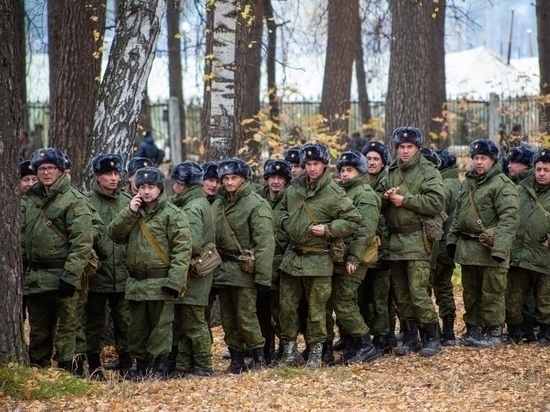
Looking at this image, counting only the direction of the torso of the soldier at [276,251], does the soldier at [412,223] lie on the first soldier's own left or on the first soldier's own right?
on the first soldier's own left

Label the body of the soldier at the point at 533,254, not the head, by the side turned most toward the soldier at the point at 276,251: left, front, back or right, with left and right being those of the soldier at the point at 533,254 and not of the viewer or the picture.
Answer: right

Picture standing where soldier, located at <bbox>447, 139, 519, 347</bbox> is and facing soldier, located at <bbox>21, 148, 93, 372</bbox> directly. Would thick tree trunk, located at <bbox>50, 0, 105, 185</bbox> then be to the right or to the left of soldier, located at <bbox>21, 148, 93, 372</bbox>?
right

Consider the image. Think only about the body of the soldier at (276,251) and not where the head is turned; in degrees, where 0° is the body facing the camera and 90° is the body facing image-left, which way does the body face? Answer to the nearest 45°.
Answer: approximately 0°

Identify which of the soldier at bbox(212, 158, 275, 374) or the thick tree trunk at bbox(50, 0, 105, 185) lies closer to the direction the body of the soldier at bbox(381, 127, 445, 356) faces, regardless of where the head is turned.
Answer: the soldier

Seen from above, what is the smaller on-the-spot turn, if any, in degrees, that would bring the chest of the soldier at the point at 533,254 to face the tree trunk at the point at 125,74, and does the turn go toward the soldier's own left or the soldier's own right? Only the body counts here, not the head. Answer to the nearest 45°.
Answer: approximately 90° to the soldier's own right

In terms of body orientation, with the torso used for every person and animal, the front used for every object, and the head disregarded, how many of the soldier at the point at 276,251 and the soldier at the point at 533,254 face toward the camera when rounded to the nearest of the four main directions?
2

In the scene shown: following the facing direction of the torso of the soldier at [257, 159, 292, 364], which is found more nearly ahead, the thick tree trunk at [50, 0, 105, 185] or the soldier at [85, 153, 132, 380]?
the soldier

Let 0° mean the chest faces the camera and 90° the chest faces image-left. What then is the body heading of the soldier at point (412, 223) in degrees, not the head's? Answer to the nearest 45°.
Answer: approximately 45°

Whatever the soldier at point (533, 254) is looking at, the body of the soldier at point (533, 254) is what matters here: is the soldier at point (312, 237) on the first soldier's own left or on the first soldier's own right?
on the first soldier's own right
